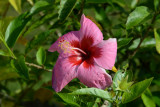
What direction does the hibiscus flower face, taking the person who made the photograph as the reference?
facing the viewer and to the left of the viewer
